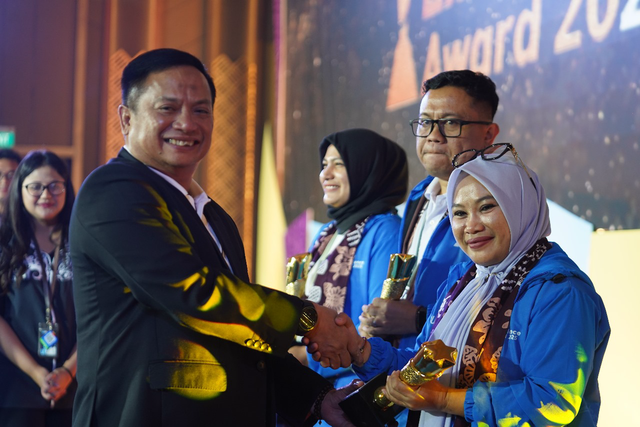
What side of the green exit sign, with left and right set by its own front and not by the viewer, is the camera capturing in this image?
front

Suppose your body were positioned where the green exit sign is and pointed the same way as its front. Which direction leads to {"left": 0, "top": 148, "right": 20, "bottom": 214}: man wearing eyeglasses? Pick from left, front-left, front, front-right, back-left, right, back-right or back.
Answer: front

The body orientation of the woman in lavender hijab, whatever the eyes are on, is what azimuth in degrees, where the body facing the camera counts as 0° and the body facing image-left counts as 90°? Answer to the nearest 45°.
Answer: approximately 45°

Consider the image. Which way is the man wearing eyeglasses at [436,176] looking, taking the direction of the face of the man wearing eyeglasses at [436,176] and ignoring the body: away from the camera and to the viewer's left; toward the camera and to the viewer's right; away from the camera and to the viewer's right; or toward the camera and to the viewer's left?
toward the camera and to the viewer's left

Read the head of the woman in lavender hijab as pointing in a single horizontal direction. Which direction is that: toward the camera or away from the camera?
toward the camera

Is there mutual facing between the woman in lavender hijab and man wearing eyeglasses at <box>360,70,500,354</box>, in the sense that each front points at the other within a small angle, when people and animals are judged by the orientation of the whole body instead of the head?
no

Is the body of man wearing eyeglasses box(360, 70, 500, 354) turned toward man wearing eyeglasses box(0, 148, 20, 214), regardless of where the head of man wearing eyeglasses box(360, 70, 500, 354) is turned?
no

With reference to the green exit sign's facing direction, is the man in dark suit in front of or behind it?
in front

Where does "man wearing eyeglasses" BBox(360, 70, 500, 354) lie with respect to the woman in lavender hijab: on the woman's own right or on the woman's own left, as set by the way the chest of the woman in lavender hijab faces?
on the woman's own right

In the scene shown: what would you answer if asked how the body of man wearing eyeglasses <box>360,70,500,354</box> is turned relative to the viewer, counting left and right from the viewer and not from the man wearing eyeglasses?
facing the viewer and to the left of the viewer

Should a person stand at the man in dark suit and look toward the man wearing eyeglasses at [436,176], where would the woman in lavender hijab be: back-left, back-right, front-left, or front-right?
front-right

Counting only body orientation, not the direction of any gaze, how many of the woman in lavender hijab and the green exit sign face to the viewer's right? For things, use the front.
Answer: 0

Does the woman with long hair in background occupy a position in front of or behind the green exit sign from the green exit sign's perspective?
in front

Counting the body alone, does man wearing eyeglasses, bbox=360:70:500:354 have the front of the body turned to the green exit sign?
no

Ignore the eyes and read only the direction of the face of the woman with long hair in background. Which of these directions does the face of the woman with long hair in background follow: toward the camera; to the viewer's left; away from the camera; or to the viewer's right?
toward the camera
